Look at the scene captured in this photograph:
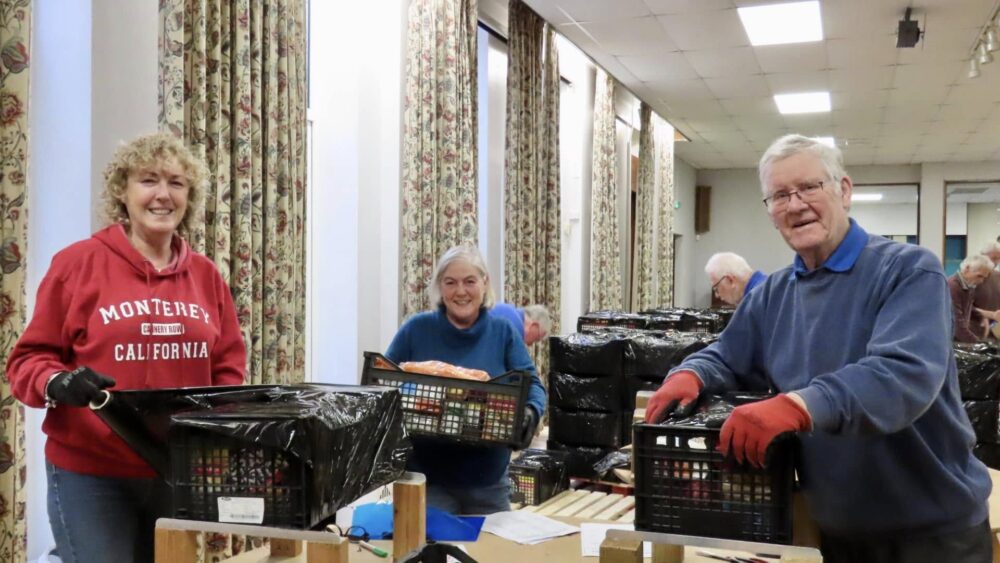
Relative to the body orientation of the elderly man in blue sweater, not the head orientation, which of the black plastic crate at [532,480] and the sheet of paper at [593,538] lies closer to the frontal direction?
the sheet of paper

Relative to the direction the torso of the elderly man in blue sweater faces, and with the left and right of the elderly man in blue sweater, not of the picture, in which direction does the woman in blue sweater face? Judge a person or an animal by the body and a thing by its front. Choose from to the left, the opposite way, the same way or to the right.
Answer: to the left

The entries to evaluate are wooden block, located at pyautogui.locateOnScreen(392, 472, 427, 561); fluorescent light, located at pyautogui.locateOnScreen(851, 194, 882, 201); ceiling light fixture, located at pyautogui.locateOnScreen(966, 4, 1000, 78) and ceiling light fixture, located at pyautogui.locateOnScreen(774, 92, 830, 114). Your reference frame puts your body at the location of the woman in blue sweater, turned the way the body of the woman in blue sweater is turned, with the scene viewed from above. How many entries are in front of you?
1

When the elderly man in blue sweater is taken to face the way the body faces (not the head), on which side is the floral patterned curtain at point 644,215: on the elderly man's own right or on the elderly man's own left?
on the elderly man's own right

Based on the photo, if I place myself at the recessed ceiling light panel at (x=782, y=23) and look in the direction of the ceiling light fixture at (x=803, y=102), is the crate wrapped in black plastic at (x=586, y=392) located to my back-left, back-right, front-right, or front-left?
back-left

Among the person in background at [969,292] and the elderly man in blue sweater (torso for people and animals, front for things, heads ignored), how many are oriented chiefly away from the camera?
0

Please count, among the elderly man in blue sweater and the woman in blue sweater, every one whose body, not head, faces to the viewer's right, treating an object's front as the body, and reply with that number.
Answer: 0

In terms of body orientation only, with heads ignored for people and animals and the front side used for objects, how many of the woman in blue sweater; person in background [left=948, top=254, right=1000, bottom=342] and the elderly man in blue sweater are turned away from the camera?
0

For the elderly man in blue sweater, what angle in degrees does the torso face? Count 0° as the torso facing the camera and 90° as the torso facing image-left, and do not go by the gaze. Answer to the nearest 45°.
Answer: approximately 45°

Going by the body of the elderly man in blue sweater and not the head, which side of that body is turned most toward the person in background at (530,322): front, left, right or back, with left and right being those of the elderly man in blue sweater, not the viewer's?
right

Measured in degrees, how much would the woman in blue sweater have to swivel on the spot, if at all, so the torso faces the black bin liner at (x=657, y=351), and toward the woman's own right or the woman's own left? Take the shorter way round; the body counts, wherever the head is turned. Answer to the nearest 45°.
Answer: approximately 135° to the woman's own left

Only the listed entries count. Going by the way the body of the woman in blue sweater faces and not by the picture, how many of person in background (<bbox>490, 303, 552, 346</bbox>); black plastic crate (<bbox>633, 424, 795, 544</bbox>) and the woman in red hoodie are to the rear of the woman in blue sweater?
1

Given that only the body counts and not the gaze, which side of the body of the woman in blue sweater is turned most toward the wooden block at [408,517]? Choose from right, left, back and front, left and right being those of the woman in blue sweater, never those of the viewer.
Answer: front

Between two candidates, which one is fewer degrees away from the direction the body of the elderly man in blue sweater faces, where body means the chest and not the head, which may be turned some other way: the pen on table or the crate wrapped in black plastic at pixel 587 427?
the pen on table

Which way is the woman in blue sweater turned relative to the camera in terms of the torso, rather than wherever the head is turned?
toward the camera
